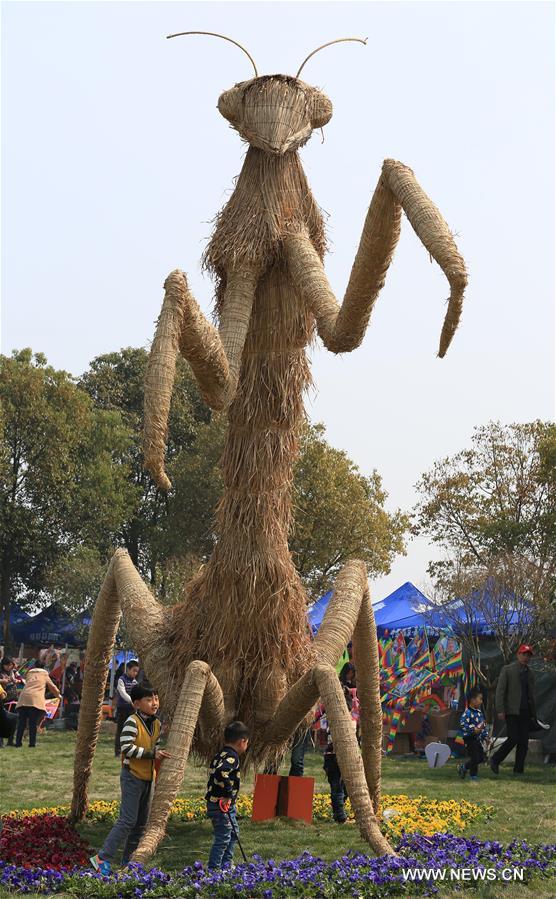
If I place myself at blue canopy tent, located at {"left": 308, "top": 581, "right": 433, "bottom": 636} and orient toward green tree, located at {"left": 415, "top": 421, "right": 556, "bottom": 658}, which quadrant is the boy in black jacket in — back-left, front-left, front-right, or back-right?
back-right

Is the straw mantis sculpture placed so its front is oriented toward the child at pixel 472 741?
no

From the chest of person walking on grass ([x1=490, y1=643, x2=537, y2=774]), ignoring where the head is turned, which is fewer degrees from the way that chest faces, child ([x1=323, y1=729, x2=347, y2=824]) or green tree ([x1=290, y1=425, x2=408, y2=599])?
the child

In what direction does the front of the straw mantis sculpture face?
toward the camera

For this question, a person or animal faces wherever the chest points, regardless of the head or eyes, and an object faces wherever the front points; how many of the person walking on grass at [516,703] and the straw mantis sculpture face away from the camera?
0

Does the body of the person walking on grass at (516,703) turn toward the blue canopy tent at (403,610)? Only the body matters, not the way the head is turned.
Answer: no

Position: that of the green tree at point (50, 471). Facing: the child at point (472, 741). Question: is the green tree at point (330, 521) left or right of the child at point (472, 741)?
left

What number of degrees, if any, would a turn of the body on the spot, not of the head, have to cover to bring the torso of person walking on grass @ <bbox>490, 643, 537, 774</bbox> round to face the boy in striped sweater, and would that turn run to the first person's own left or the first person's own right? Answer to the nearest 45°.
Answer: approximately 45° to the first person's own right

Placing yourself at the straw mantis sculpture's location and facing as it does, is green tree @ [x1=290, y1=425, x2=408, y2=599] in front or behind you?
behind

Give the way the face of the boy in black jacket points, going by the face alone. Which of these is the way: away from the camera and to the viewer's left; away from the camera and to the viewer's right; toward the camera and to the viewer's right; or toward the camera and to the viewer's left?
away from the camera and to the viewer's right

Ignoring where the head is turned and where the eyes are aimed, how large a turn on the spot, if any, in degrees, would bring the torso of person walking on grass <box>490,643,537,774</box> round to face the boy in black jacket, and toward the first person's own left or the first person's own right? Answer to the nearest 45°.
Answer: approximately 45° to the first person's own right

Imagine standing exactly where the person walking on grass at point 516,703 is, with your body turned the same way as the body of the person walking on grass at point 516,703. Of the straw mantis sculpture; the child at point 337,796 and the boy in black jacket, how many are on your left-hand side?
0
